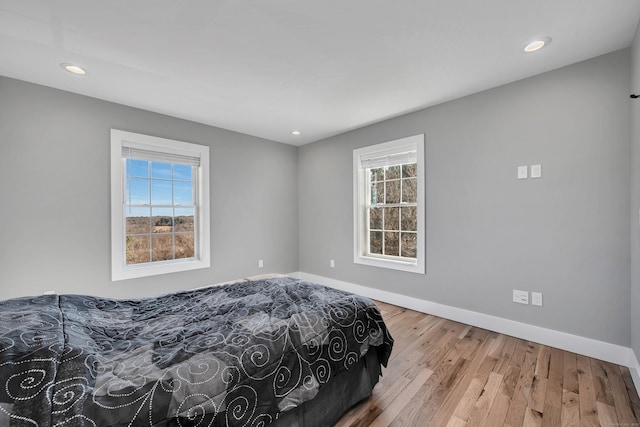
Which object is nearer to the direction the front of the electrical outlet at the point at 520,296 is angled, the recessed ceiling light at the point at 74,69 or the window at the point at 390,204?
the recessed ceiling light

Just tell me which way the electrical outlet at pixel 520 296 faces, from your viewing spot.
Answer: facing the viewer and to the left of the viewer

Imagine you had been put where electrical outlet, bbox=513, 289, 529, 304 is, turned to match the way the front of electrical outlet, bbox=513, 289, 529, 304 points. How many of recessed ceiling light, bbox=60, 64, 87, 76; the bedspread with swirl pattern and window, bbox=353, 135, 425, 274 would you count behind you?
0

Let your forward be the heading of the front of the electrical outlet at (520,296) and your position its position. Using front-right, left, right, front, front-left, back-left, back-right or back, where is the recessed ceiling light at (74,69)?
front

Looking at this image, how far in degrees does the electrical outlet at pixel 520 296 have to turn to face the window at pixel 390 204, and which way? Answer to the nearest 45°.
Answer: approximately 45° to its right
